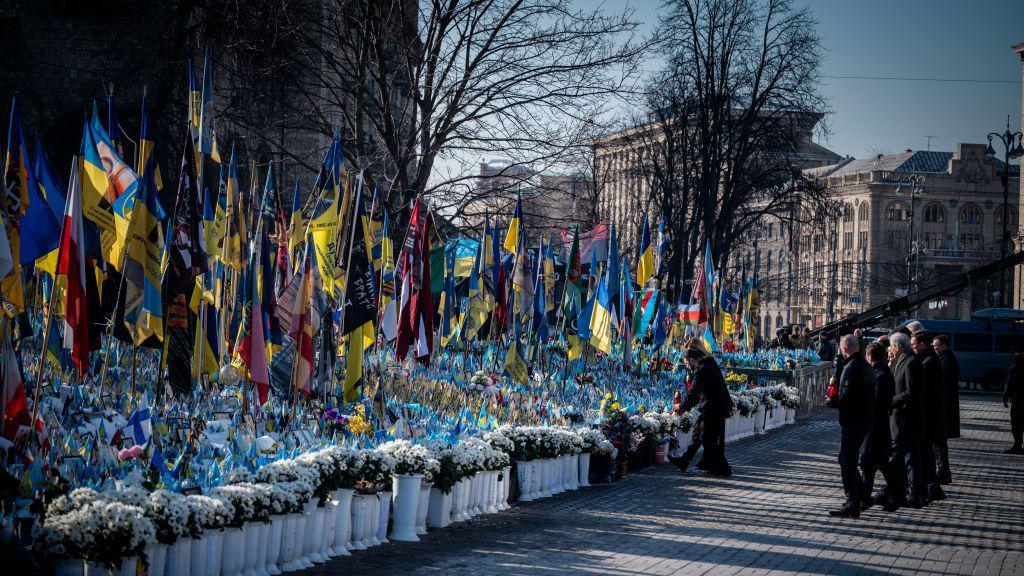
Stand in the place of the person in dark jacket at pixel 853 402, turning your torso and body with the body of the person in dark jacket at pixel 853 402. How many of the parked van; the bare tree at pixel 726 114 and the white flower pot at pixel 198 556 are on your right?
2

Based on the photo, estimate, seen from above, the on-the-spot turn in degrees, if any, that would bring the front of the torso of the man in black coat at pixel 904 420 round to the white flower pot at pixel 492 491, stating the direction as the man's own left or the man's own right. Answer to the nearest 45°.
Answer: approximately 45° to the man's own left

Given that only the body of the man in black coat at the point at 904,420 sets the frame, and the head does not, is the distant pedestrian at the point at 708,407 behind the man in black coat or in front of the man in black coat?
in front

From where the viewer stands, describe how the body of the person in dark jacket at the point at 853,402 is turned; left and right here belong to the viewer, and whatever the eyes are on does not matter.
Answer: facing to the left of the viewer

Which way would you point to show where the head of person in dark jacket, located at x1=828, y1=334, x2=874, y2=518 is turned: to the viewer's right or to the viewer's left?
to the viewer's left

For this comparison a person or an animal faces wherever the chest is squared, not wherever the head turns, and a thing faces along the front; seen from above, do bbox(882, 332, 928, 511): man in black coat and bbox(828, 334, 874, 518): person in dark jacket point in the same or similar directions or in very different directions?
same or similar directions

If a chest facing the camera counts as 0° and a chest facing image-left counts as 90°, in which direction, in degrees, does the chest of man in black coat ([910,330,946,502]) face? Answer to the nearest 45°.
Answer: approximately 90°

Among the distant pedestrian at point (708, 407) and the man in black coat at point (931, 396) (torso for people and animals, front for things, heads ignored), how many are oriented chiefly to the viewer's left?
2

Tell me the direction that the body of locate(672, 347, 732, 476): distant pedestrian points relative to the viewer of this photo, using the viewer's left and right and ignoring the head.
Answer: facing to the left of the viewer

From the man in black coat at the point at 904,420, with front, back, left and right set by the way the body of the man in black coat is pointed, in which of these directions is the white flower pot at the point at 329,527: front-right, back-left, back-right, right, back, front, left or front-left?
front-left

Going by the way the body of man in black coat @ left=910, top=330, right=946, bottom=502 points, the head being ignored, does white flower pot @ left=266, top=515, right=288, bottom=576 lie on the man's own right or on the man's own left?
on the man's own left

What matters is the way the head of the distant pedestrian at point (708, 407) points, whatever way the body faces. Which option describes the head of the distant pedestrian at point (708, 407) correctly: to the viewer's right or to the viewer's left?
to the viewer's left

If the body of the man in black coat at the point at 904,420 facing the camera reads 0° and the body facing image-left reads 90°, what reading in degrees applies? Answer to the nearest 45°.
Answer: approximately 90°

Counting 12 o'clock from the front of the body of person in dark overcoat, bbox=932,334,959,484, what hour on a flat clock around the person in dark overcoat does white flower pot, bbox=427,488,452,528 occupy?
The white flower pot is roughly at 10 o'clock from the person in dark overcoat.

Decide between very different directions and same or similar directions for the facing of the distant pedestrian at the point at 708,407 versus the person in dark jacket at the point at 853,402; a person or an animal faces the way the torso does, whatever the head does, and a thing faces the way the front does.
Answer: same or similar directions

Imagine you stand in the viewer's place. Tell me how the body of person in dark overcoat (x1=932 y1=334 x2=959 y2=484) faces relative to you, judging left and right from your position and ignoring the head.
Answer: facing to the left of the viewer
